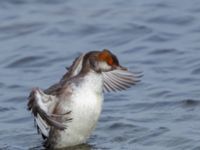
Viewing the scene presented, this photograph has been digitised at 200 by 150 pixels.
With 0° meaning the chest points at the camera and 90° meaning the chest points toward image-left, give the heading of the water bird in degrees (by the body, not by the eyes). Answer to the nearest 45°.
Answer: approximately 315°
